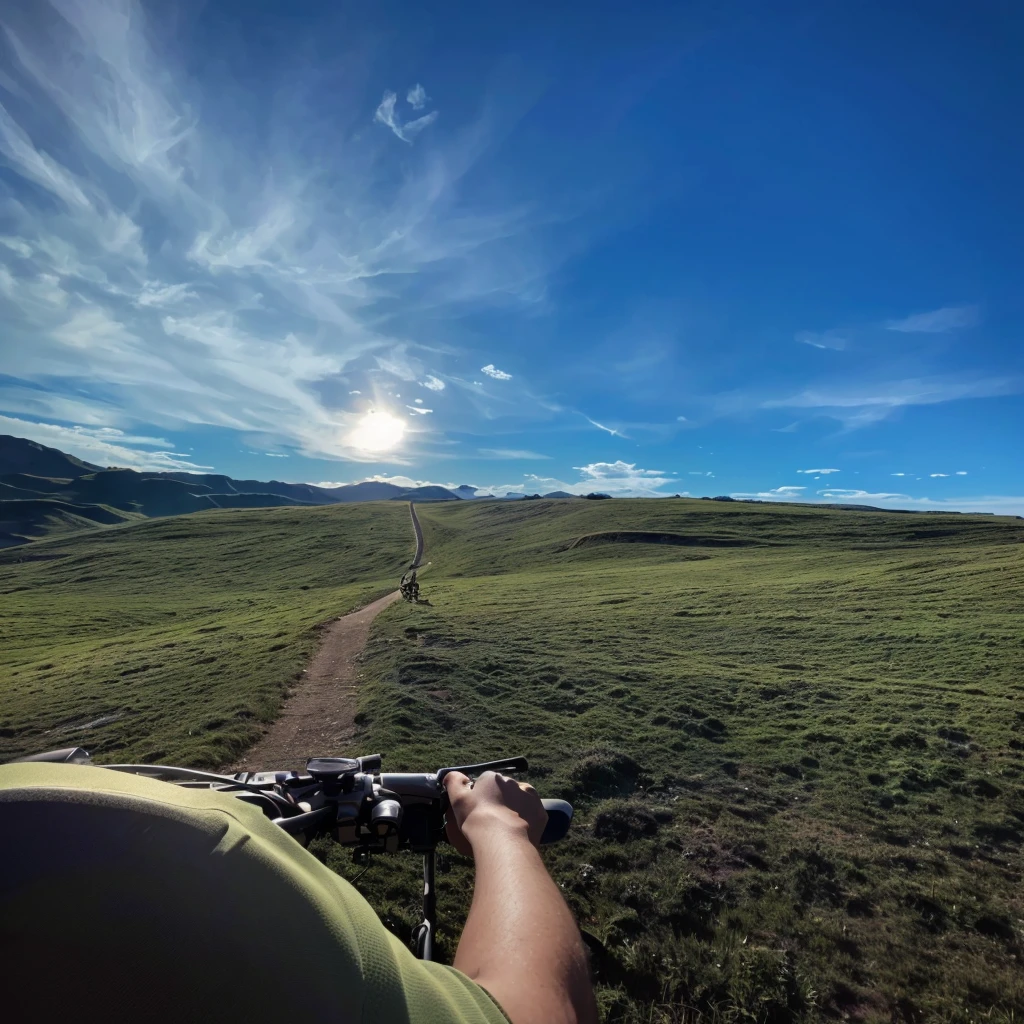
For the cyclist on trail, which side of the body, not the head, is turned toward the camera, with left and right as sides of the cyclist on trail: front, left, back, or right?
back
